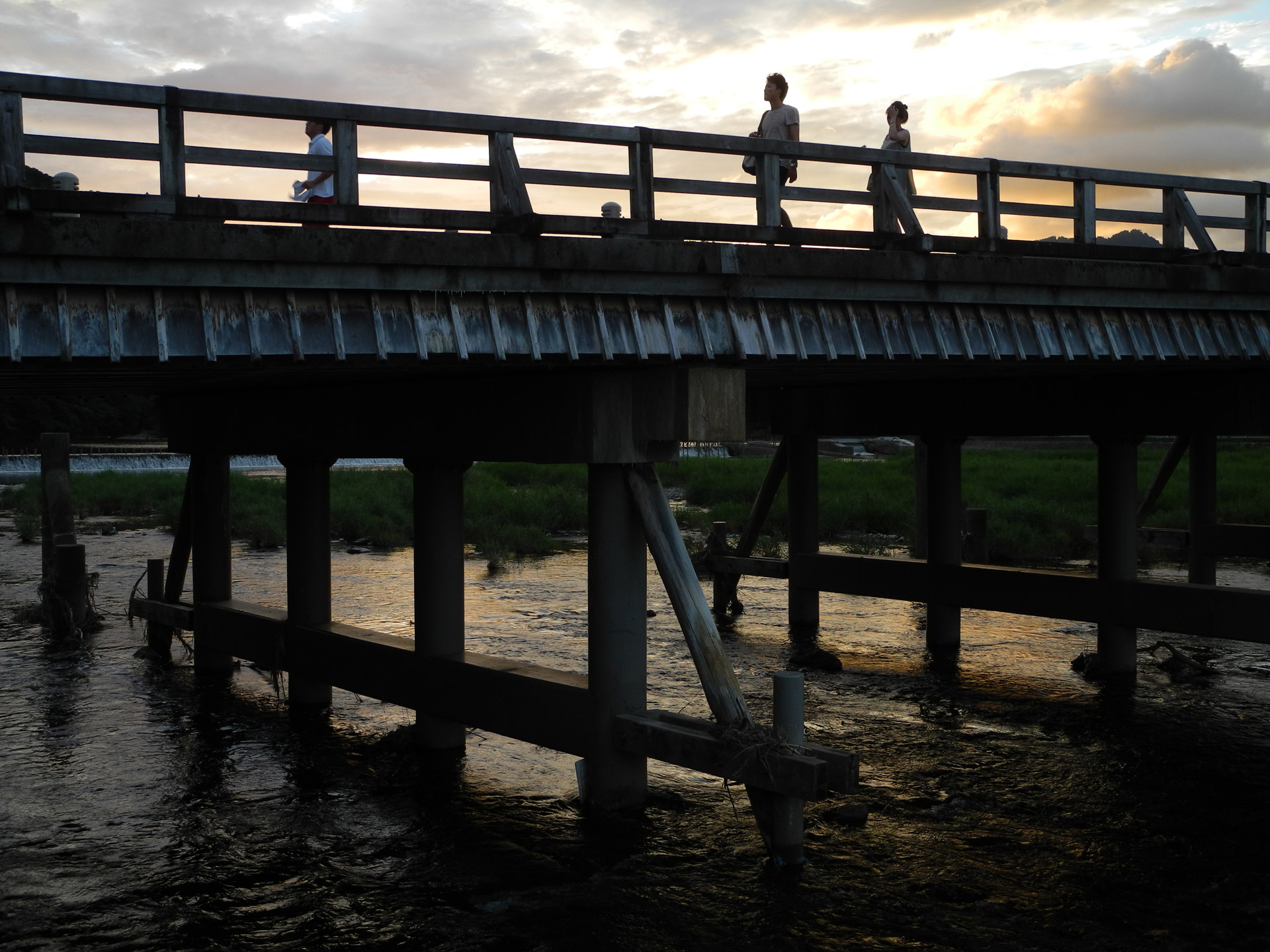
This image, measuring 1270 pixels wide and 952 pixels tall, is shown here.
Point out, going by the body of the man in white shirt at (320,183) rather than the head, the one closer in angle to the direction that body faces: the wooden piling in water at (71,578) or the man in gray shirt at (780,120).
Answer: the wooden piling in water

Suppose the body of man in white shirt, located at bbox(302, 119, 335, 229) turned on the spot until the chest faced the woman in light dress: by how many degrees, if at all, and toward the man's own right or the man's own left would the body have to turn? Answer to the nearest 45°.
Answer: approximately 180°

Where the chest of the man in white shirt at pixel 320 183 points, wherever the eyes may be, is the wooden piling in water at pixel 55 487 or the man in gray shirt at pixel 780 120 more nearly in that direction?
the wooden piling in water

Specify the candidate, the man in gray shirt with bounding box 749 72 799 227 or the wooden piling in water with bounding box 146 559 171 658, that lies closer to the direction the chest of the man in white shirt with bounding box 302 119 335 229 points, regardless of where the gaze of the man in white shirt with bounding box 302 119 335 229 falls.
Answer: the wooden piling in water

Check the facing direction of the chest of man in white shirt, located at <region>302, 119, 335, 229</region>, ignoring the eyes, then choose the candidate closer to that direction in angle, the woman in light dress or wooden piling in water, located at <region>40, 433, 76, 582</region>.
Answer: the wooden piling in water

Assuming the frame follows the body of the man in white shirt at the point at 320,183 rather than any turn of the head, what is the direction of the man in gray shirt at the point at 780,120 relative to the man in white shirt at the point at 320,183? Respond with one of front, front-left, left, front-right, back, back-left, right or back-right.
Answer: back

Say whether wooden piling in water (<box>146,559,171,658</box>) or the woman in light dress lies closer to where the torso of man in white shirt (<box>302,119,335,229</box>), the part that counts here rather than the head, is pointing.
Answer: the wooden piling in water

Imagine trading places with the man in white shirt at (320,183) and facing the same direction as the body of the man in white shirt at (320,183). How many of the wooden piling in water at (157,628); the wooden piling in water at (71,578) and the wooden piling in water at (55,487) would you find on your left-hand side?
0

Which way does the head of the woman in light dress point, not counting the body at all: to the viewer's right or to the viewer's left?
to the viewer's left

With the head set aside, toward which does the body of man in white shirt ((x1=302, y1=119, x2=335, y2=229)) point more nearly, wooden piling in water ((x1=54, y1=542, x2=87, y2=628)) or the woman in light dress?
the wooden piling in water

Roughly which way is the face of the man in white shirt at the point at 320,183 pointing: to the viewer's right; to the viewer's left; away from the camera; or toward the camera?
to the viewer's left

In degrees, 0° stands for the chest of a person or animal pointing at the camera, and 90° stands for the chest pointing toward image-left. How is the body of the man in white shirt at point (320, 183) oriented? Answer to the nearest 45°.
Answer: approximately 90°
